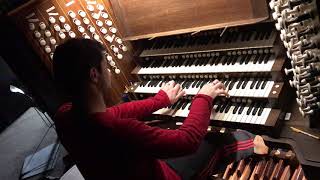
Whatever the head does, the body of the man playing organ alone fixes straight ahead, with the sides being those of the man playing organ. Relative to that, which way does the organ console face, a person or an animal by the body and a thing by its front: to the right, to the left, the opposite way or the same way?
the opposite way

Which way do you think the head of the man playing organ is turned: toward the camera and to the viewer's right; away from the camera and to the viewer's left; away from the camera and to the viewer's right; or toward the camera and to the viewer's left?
away from the camera and to the viewer's right

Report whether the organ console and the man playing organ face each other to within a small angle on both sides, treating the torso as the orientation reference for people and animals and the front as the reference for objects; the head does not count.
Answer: yes

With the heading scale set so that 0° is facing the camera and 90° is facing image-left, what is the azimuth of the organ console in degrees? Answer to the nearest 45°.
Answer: approximately 45°

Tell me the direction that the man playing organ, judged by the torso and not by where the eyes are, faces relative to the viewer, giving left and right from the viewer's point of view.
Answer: facing away from the viewer and to the right of the viewer
